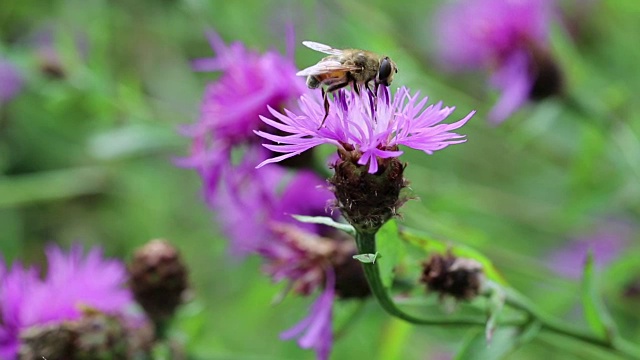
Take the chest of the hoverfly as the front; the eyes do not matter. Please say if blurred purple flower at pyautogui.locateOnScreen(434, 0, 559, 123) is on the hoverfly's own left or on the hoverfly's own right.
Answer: on the hoverfly's own left

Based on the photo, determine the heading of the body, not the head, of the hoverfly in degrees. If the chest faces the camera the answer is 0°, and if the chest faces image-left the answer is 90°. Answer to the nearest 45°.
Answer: approximately 270°

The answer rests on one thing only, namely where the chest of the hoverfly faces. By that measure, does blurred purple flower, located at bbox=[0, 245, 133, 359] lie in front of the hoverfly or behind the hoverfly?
behind

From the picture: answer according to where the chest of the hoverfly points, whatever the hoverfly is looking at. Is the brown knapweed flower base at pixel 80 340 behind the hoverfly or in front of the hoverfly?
behind
